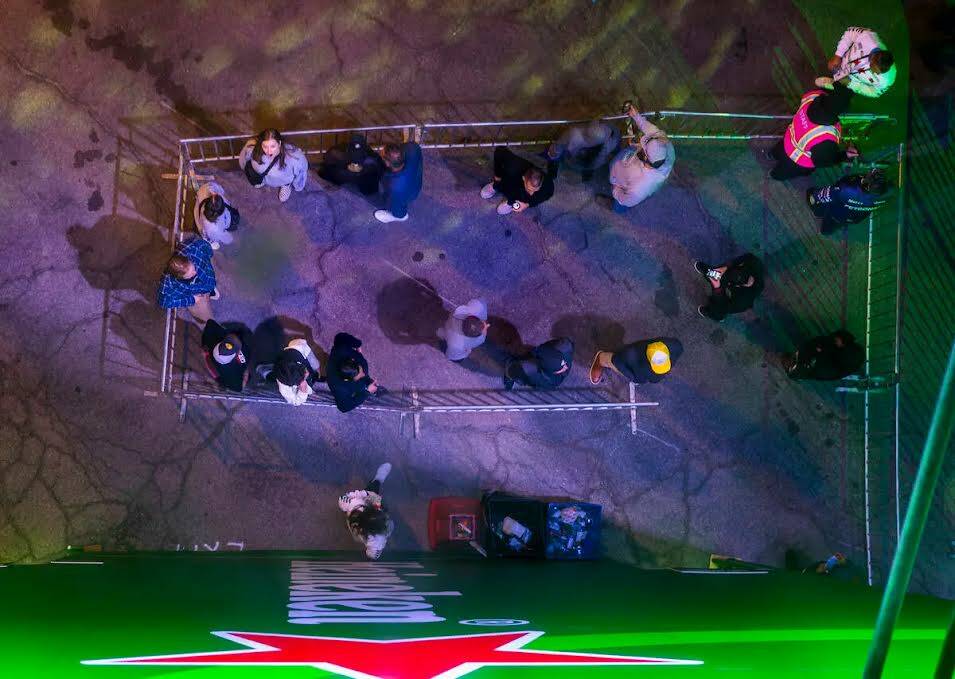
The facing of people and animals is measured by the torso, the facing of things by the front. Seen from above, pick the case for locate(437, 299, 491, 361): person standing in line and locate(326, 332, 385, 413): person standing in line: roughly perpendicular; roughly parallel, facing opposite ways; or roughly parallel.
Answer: roughly parallel

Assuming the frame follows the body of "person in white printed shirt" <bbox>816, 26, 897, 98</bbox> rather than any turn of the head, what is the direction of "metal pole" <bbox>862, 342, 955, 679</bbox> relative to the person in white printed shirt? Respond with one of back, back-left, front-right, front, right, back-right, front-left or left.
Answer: left

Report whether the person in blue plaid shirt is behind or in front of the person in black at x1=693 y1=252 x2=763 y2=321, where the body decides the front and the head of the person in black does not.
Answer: in front

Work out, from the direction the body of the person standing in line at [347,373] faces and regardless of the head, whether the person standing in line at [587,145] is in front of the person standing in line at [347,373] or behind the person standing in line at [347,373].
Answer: in front

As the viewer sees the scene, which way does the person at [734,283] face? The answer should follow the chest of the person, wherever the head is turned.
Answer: to the viewer's left

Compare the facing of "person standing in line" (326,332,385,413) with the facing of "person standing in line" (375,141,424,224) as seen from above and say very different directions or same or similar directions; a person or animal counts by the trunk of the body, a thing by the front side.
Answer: very different directions

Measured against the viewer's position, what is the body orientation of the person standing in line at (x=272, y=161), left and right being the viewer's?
facing the viewer

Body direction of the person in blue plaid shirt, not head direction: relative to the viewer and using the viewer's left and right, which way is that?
facing the viewer and to the right of the viewer

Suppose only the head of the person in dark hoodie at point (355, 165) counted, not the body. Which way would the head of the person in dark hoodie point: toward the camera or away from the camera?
toward the camera

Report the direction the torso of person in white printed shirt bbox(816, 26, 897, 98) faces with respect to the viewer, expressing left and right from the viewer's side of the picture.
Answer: facing to the left of the viewer

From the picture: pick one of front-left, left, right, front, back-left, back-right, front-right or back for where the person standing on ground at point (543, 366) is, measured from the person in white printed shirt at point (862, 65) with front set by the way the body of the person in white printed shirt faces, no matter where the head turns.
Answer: front
